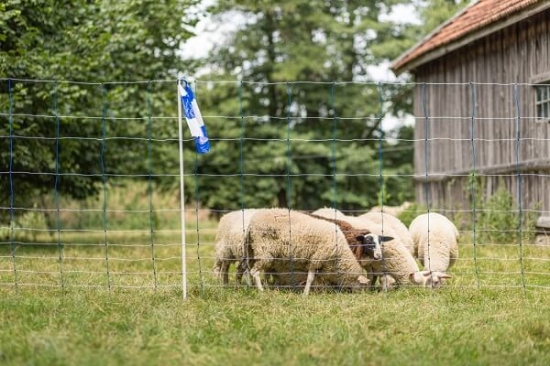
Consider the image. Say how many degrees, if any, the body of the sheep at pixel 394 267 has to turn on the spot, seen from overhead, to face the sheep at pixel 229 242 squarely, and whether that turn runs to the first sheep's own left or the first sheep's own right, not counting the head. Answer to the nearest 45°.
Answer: approximately 180°

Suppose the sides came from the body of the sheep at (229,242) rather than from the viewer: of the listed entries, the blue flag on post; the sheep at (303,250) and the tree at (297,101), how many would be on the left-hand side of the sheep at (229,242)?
1

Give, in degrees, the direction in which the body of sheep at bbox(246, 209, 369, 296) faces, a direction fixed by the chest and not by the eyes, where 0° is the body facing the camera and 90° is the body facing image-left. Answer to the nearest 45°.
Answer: approximately 270°

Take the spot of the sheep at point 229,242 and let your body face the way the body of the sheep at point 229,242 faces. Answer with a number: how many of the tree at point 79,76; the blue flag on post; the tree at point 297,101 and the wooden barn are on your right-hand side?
1

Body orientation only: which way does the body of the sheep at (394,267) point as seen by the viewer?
to the viewer's right

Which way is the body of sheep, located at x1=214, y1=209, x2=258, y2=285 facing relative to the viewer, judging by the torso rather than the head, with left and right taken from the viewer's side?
facing to the right of the viewer

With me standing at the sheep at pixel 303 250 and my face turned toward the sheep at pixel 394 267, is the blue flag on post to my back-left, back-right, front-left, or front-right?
back-right

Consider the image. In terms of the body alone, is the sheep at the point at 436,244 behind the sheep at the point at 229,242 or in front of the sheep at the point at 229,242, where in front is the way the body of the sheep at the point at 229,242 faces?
in front

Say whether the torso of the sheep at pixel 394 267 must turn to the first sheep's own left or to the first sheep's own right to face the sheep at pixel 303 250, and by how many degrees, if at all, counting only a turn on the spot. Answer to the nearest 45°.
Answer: approximately 135° to the first sheep's own right

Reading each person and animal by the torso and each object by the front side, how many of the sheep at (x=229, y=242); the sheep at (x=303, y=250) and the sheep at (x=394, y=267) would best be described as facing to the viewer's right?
3
